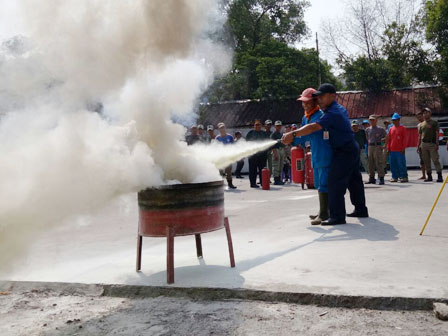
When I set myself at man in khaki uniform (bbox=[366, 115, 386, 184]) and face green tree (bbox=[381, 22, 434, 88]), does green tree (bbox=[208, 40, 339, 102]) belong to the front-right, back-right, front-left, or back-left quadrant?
front-left

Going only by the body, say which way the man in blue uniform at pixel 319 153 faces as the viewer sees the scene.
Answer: to the viewer's left

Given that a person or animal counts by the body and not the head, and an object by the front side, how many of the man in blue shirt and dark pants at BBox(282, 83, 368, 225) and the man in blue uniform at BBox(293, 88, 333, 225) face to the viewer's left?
2

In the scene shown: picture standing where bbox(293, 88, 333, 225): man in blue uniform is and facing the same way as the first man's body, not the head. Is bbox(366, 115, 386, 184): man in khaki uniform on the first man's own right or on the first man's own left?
on the first man's own right

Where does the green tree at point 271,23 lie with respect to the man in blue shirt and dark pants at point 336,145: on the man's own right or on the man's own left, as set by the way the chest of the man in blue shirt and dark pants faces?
on the man's own right

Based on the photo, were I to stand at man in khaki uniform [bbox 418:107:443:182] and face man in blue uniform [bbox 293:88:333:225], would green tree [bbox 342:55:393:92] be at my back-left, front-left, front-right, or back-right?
back-right

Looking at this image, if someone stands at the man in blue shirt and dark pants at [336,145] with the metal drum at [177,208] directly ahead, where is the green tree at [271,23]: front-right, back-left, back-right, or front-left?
back-right

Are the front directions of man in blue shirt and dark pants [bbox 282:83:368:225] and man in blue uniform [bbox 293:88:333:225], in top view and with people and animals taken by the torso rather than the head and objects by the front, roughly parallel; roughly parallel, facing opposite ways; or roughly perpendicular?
roughly parallel

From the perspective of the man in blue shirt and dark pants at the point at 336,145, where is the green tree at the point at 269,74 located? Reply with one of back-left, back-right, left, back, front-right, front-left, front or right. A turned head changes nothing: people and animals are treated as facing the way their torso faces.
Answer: right

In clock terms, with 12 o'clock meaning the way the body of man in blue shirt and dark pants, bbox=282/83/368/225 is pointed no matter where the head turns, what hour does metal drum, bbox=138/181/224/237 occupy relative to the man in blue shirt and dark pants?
The metal drum is roughly at 10 o'clock from the man in blue shirt and dark pants.

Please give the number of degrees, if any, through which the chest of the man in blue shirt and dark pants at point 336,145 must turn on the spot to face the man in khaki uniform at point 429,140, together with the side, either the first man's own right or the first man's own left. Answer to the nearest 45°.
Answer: approximately 90° to the first man's own right

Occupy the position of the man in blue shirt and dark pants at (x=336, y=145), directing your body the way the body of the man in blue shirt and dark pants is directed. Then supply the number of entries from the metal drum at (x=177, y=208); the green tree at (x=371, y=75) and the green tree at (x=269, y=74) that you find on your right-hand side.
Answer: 2

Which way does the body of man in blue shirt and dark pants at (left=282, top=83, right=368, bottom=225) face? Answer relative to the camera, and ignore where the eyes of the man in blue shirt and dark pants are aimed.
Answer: to the viewer's left

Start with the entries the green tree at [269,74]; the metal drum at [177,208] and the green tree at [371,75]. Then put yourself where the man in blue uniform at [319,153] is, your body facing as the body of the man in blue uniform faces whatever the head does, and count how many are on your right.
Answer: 2
